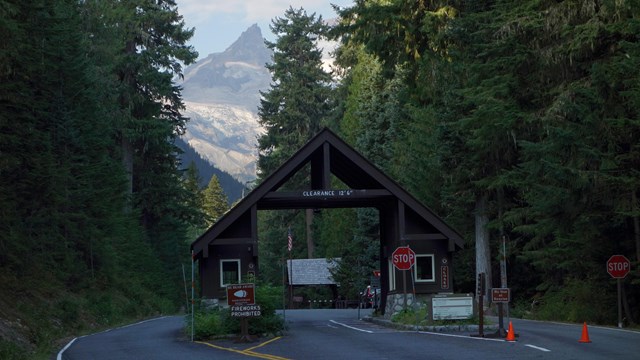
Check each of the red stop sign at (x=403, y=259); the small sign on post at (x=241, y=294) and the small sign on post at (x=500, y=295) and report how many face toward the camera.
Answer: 3

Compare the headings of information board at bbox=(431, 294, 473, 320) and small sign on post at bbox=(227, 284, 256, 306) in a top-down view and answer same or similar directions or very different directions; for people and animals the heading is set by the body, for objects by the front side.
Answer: same or similar directions

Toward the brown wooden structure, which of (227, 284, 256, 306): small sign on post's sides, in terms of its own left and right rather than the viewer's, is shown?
back

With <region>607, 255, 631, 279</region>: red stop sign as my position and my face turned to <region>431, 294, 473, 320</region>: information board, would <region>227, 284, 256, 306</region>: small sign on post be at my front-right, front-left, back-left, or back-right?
front-left

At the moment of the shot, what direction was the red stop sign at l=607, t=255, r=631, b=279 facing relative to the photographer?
facing the viewer

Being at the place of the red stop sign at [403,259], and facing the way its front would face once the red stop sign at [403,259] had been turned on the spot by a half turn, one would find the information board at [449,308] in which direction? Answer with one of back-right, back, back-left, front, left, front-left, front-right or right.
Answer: back-right

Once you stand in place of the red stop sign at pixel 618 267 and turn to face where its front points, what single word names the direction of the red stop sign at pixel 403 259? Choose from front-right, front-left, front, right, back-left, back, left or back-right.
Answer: right

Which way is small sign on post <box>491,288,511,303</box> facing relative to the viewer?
toward the camera

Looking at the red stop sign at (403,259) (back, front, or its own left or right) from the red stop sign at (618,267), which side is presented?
left

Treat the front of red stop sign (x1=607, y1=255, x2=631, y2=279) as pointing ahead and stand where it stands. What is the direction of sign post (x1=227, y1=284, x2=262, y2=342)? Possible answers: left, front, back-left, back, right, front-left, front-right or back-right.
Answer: front-right

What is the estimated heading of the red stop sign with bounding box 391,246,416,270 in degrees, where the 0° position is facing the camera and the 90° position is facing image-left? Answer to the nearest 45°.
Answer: approximately 0°
